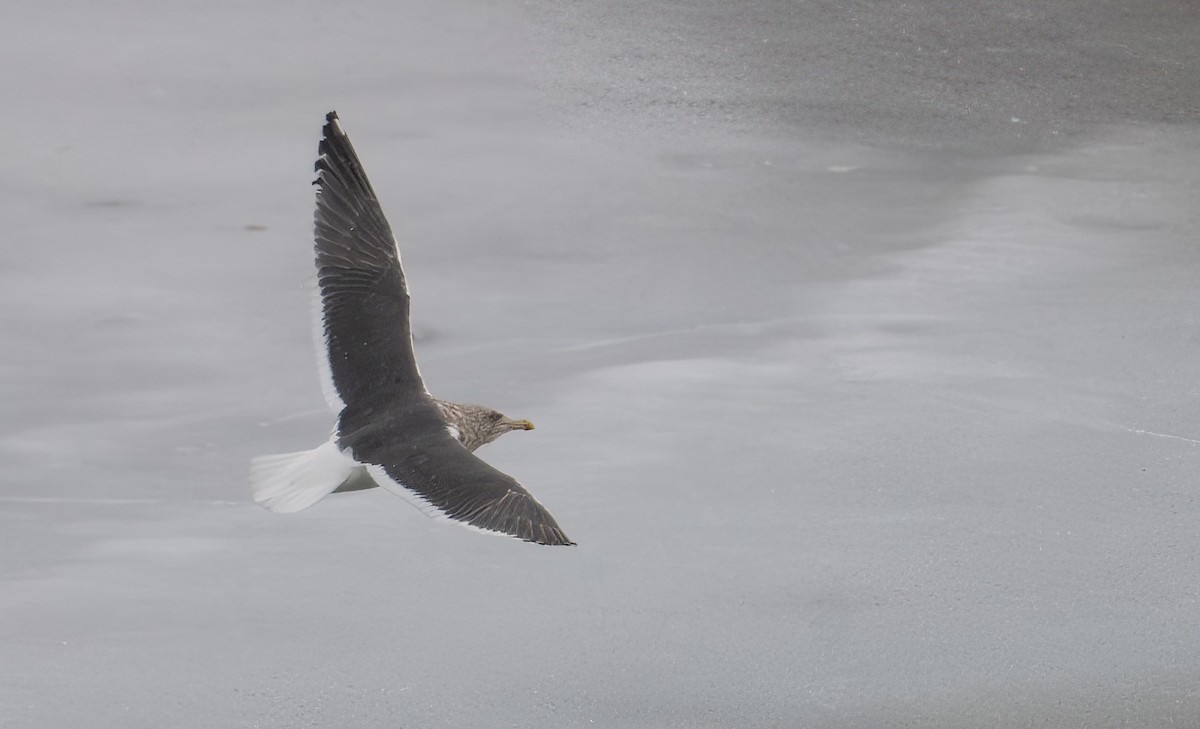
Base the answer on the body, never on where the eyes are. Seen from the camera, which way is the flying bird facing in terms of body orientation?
to the viewer's right
